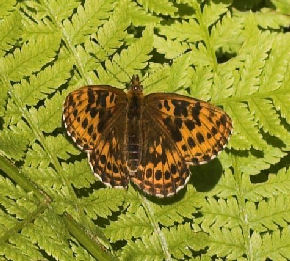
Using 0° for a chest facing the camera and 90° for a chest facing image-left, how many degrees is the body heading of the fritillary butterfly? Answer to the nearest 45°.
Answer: approximately 180°
